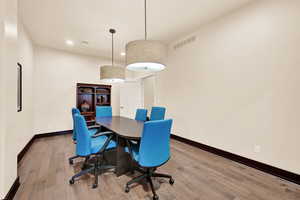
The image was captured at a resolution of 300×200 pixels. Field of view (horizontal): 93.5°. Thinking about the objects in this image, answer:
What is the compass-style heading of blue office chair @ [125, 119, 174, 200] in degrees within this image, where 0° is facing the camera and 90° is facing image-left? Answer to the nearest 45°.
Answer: approximately 135°

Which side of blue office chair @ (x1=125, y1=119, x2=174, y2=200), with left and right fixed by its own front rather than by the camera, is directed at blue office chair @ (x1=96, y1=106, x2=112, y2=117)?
front

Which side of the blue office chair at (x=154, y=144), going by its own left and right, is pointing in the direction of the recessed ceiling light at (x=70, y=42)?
front

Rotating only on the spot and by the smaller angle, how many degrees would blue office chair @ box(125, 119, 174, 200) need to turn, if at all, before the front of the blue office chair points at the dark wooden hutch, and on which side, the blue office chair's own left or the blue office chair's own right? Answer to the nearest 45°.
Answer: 0° — it already faces it

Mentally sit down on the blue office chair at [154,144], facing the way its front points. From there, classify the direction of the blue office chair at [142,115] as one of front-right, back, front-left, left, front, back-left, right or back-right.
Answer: front-right
